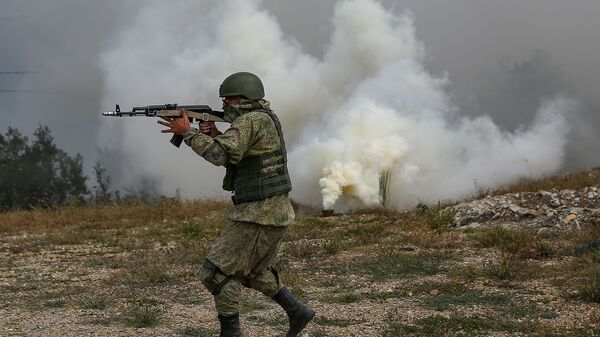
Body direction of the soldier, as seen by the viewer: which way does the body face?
to the viewer's left

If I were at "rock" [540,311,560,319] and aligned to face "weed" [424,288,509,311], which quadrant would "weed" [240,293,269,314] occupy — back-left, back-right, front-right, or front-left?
front-left

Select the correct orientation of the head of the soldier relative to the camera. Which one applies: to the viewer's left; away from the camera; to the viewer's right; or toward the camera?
to the viewer's left

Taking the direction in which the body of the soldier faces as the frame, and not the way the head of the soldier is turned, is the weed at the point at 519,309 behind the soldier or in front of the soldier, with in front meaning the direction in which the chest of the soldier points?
behind

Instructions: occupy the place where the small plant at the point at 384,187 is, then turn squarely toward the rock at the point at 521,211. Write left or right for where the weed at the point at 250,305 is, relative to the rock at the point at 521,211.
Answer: right

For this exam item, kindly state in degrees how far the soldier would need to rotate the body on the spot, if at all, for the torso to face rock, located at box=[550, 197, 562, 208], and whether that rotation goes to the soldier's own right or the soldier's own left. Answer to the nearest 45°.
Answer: approximately 135° to the soldier's own right

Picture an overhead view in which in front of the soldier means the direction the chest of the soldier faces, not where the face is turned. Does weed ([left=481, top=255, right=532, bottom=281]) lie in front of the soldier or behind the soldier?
behind

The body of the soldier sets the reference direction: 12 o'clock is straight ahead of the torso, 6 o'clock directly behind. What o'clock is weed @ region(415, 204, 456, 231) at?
The weed is roughly at 4 o'clock from the soldier.

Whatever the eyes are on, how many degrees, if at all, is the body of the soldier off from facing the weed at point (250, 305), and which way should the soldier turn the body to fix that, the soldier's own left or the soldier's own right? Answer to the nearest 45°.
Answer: approximately 90° to the soldier's own right

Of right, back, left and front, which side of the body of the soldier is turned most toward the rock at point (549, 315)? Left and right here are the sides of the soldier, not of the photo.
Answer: back
